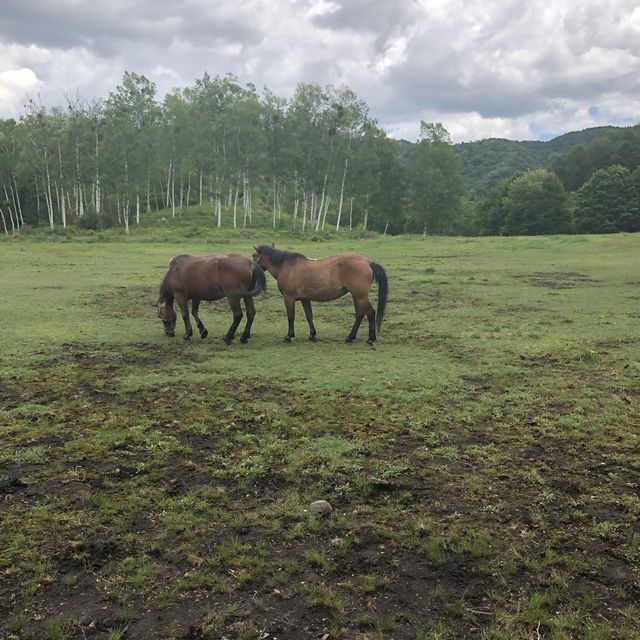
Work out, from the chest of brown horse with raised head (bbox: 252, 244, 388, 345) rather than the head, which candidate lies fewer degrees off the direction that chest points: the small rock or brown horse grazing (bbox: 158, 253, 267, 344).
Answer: the brown horse grazing

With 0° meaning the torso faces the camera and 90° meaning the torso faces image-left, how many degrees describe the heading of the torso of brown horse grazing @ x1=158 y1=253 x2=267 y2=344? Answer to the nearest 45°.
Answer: approximately 90°

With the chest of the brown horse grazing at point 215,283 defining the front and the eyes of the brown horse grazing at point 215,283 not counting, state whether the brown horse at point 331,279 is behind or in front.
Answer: behind

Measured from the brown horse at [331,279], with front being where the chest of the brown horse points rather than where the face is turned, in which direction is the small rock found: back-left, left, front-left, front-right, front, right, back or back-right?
left

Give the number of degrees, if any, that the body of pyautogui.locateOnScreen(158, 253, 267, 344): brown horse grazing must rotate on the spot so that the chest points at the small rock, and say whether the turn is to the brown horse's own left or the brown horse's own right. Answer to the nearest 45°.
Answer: approximately 90° to the brown horse's own left

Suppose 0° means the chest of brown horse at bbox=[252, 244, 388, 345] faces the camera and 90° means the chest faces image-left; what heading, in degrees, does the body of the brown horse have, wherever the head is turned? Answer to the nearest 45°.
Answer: approximately 90°

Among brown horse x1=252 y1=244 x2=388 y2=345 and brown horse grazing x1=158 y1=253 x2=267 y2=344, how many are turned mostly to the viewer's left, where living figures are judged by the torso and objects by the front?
2
